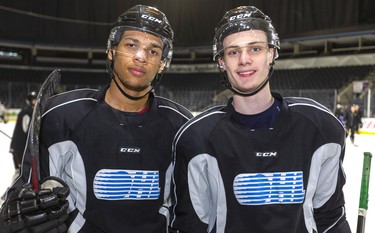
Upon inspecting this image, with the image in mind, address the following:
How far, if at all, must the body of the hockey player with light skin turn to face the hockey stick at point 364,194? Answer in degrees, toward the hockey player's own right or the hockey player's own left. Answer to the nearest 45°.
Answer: approximately 135° to the hockey player's own left

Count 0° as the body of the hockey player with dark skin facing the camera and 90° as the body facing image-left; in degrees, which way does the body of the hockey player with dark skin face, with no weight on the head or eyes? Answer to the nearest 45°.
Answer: approximately 0°

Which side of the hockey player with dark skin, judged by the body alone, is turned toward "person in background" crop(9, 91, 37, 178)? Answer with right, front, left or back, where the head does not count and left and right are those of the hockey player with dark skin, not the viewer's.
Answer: back

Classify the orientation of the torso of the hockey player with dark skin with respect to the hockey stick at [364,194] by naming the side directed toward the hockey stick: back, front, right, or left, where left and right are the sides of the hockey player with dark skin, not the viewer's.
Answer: left

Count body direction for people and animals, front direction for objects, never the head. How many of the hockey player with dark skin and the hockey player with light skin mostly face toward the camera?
2

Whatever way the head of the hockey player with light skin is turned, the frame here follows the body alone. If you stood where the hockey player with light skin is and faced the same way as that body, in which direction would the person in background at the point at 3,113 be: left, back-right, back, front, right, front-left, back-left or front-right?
back-right
